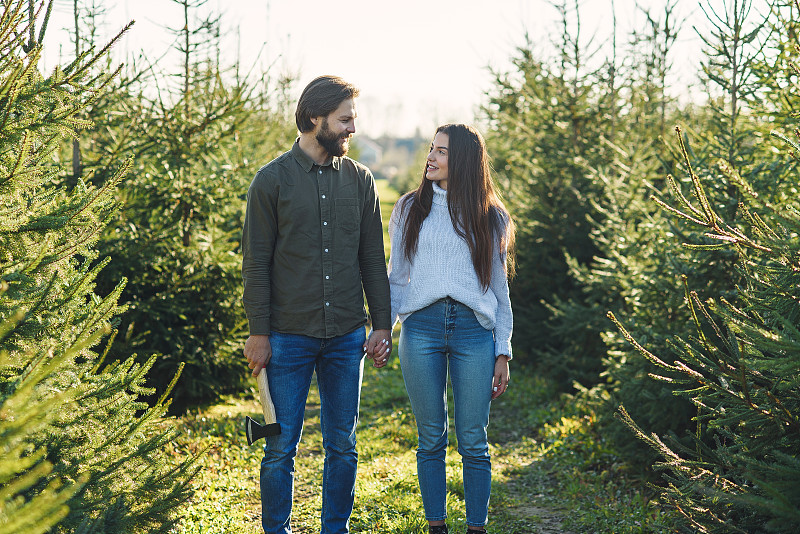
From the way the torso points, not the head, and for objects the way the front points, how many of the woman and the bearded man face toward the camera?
2

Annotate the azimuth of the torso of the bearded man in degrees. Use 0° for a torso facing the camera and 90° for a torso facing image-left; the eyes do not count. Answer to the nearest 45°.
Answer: approximately 0°

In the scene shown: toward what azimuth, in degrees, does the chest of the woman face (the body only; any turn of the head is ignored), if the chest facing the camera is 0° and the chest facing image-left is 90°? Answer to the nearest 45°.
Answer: approximately 0°

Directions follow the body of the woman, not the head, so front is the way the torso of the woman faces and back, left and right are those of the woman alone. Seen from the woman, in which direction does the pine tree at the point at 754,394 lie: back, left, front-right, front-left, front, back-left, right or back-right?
front-left

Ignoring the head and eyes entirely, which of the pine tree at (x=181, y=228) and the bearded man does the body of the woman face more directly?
the bearded man

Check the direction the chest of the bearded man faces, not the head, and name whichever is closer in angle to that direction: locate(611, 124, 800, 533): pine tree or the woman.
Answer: the pine tree

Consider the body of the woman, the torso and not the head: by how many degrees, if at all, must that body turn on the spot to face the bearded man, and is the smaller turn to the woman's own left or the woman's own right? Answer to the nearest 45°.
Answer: approximately 90° to the woman's own right

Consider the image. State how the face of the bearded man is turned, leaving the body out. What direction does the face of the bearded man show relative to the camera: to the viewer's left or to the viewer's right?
to the viewer's right

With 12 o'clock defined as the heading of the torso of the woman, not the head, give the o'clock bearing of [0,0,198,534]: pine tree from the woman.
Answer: The pine tree is roughly at 2 o'clock from the woman.

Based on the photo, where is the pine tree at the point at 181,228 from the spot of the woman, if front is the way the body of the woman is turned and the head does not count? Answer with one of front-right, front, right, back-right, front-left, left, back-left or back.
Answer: back-right
